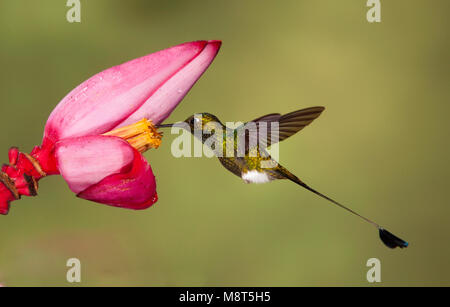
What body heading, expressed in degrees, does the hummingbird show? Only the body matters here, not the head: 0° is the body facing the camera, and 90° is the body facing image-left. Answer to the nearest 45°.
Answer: approximately 90°
